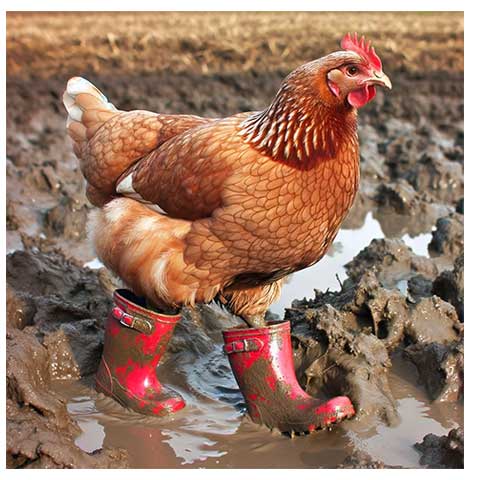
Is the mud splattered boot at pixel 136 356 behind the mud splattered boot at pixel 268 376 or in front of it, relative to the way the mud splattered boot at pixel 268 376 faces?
behind

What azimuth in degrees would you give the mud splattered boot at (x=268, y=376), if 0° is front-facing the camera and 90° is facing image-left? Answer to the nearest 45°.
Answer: approximately 270°
